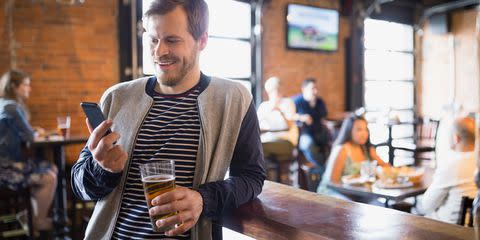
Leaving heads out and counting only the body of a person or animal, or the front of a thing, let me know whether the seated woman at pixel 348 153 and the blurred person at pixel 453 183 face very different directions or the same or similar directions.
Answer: very different directions

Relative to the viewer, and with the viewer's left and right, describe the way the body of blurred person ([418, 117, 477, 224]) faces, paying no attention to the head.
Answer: facing away from the viewer and to the left of the viewer

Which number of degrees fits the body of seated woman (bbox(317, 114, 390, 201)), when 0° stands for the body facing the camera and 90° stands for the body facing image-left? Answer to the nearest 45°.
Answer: approximately 315°

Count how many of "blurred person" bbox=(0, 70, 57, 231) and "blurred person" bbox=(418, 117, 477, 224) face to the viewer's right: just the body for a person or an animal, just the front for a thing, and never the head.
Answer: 1

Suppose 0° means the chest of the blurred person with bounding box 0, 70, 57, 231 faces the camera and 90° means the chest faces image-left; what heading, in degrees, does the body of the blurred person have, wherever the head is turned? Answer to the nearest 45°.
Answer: approximately 270°

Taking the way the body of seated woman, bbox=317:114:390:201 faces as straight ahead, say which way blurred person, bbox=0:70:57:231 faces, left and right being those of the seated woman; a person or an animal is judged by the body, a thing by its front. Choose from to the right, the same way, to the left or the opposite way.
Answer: to the left
